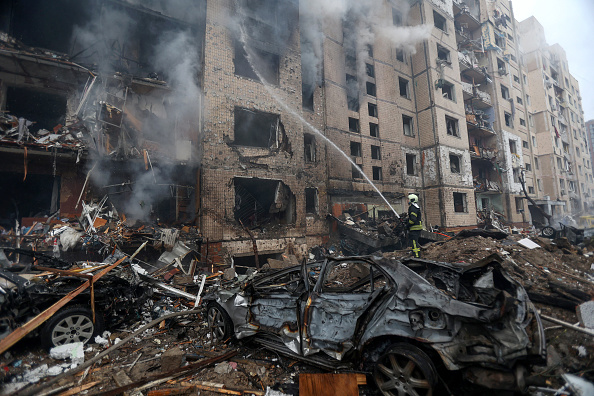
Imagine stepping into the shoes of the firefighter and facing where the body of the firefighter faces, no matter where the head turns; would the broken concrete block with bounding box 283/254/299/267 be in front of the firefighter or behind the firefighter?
in front

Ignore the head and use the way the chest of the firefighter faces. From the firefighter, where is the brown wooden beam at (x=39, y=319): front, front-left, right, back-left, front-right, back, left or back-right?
front-left

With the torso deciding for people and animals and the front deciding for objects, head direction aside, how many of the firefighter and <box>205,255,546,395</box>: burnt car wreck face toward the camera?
0

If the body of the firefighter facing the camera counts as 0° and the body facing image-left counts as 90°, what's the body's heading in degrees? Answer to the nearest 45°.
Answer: approximately 90°

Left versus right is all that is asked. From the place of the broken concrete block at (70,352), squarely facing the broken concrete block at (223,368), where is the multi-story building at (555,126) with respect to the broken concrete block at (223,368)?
left

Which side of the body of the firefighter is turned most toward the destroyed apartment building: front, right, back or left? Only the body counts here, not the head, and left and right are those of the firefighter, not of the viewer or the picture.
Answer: front

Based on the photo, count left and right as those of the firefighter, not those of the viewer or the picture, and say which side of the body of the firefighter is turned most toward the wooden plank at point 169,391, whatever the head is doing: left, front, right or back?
left

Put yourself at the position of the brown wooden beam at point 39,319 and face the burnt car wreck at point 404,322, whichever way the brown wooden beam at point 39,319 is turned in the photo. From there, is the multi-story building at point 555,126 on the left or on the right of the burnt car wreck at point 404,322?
left

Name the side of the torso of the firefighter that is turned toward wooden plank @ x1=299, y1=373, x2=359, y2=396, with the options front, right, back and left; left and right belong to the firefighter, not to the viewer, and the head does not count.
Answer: left
